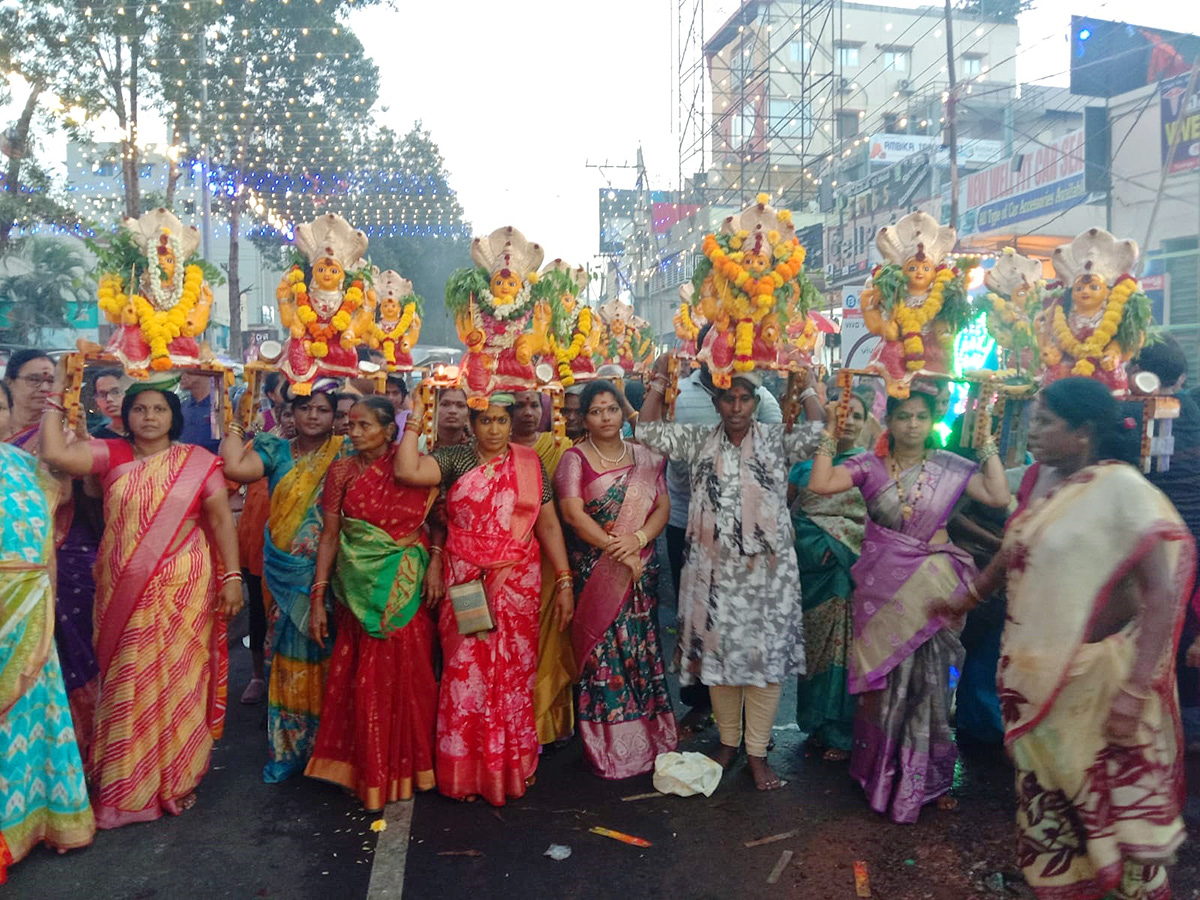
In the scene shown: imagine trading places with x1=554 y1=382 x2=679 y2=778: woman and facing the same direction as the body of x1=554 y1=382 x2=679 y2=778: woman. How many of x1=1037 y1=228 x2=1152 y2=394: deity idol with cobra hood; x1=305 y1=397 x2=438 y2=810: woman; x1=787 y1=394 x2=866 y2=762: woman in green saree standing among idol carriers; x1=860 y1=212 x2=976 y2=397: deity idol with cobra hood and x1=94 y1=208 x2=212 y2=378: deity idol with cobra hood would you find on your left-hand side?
3

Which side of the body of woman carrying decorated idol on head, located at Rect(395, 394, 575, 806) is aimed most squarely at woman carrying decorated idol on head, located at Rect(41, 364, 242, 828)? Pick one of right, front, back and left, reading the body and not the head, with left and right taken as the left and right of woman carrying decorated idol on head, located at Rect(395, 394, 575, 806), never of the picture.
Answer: right

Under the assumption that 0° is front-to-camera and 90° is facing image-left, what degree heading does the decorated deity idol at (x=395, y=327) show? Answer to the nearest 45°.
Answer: approximately 0°

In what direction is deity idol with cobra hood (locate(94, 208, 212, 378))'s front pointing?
toward the camera

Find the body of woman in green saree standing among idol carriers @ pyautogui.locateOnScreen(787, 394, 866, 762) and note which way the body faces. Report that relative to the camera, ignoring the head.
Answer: toward the camera
